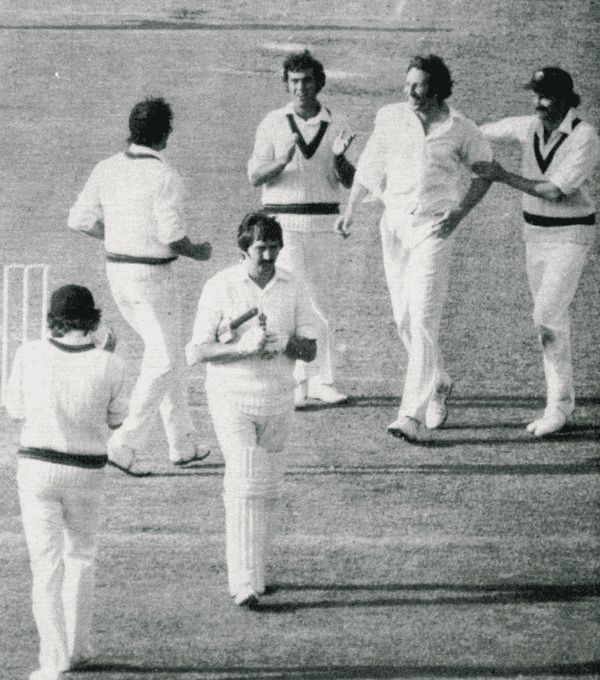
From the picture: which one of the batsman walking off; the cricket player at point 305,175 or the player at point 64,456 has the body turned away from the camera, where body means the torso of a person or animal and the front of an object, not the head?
the player

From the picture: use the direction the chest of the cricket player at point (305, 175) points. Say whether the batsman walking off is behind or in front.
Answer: in front

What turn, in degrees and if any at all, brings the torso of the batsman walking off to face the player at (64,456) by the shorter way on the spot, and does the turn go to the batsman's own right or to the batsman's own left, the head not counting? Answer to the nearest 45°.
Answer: approximately 45° to the batsman's own right

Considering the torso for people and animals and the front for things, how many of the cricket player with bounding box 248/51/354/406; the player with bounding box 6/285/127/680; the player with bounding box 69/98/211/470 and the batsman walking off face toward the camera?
2

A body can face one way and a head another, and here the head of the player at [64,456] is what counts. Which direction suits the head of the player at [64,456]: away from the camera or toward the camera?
away from the camera

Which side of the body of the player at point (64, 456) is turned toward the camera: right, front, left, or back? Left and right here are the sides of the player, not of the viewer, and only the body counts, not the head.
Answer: back

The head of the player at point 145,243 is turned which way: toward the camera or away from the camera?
away from the camera

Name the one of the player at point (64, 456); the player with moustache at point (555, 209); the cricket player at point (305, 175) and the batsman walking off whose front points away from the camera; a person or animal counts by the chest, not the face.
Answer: the player

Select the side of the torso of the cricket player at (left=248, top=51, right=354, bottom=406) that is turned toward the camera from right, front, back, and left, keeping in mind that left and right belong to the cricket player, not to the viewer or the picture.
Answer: front
